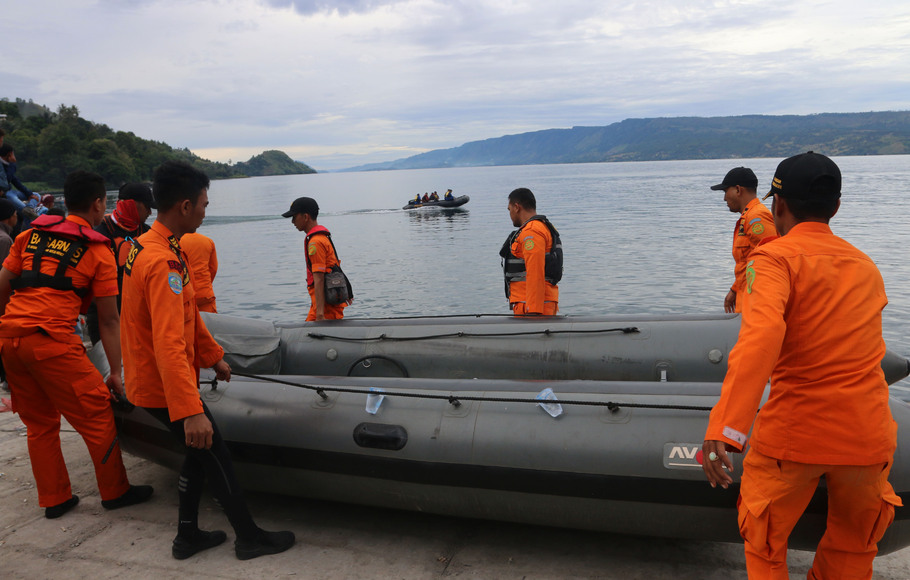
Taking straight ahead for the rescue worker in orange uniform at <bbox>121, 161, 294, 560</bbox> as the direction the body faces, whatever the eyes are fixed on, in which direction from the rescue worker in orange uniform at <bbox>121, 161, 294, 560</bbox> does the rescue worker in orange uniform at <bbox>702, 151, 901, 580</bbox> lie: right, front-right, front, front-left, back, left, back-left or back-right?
front-right

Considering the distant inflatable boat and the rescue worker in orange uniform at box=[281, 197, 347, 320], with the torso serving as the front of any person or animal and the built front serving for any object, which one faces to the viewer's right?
the distant inflatable boat

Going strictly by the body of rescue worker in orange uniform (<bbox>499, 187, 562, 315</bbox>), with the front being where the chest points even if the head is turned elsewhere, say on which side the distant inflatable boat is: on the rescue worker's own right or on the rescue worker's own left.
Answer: on the rescue worker's own right

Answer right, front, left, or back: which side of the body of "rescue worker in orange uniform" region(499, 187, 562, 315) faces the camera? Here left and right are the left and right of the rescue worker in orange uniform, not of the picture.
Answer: left

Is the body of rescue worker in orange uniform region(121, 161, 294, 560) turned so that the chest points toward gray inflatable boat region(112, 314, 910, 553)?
yes

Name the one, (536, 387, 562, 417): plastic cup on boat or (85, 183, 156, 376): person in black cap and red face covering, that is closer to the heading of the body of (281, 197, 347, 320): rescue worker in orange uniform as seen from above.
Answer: the person in black cap and red face covering

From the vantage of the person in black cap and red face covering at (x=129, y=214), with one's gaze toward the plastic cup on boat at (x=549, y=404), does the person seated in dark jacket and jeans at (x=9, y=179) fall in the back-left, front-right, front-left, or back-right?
back-left

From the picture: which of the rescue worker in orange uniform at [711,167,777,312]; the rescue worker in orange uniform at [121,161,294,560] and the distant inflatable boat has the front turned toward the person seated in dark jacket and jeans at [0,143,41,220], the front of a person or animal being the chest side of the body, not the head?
the rescue worker in orange uniform at [711,167,777,312]

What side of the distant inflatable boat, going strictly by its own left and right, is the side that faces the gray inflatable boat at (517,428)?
right

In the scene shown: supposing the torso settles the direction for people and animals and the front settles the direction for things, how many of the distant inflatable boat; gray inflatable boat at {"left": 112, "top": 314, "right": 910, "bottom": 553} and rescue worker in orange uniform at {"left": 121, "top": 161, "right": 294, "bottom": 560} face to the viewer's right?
2

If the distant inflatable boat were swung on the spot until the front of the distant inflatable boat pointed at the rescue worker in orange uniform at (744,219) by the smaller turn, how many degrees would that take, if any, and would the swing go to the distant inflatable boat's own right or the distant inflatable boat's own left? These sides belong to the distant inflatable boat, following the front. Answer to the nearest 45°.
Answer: approximately 90° to the distant inflatable boat's own right
